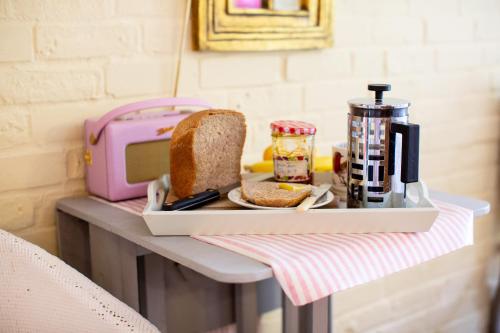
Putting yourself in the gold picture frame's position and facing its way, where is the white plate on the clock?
The white plate is roughly at 12 o'clock from the gold picture frame.

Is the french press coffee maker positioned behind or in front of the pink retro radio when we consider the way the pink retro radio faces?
in front

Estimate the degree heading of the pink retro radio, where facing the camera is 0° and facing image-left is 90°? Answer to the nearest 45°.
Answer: approximately 315°

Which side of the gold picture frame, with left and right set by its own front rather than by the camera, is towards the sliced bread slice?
front

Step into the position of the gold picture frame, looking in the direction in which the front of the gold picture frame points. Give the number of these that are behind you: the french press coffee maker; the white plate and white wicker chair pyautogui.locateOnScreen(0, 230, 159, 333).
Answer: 0

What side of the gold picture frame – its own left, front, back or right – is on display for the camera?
front

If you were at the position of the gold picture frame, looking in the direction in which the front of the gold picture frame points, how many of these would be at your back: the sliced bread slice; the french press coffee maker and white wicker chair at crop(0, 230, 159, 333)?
0

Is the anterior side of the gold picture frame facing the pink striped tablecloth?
yes

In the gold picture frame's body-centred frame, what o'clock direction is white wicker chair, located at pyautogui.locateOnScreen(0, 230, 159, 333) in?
The white wicker chair is roughly at 1 o'clock from the gold picture frame.
